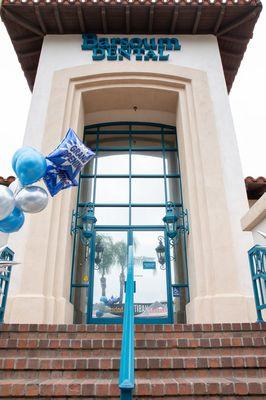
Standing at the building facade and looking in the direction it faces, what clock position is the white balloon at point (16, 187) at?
The white balloon is roughly at 1 o'clock from the building facade.

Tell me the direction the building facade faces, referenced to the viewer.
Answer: facing the viewer

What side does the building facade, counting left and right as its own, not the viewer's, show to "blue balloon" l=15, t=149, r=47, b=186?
front

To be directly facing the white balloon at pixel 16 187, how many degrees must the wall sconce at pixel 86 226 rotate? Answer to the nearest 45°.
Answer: approximately 90° to its right

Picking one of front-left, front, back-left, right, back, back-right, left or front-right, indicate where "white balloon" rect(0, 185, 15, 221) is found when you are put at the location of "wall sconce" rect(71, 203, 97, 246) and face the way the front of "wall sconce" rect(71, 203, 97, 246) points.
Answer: right

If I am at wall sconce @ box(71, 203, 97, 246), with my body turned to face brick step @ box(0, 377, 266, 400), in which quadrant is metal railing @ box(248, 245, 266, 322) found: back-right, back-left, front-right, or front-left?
front-left

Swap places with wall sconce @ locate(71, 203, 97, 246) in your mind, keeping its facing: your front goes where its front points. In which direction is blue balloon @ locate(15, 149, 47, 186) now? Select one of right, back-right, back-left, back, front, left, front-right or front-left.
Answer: right

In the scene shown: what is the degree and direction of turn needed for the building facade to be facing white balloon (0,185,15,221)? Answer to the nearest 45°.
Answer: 0° — it already faces it
